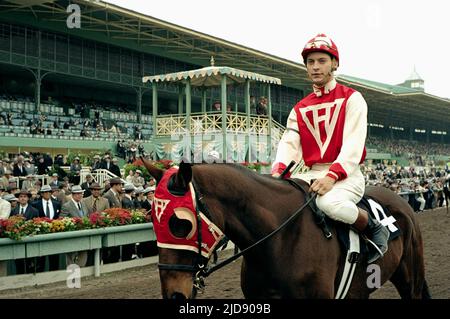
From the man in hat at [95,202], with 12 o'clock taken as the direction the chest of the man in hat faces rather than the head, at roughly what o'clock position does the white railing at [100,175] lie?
The white railing is roughly at 6 o'clock from the man in hat.

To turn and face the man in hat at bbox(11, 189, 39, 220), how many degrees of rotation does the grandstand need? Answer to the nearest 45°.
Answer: approximately 45° to its right

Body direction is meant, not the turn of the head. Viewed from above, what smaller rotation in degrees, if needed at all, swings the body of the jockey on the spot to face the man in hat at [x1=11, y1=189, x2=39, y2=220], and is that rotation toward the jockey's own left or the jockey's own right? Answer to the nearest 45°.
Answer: approximately 90° to the jockey's own right

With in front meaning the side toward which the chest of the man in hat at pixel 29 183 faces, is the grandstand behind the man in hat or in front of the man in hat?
behind

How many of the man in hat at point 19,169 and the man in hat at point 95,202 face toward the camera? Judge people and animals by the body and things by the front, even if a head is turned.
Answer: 2

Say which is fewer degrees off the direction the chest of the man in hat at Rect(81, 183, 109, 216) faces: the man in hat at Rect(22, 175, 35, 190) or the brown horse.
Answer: the brown horse

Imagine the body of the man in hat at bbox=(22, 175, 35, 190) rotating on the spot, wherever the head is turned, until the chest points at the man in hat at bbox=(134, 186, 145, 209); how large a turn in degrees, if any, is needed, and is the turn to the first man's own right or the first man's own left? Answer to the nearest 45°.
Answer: approximately 45° to the first man's own left

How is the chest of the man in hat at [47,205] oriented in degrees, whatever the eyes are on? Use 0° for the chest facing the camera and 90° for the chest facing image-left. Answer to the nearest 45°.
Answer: approximately 0°
